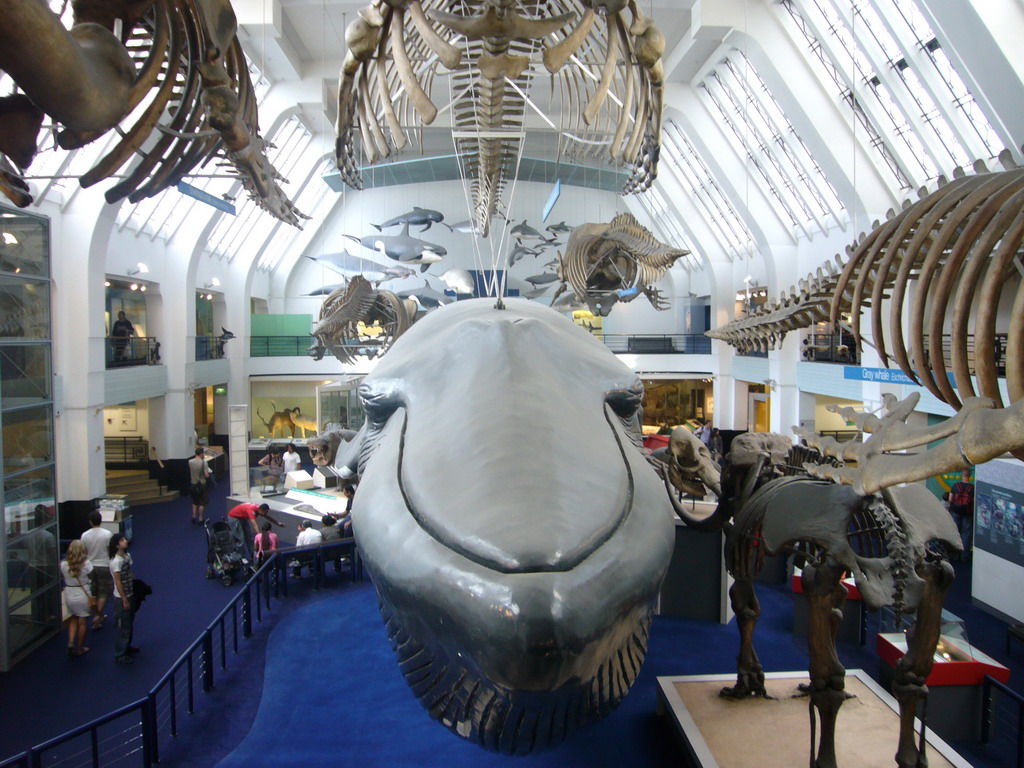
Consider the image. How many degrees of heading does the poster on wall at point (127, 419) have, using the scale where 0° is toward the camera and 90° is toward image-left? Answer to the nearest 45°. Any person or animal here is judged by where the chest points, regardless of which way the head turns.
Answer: approximately 0°

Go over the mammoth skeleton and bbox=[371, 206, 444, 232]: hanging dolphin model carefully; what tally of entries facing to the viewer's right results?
1

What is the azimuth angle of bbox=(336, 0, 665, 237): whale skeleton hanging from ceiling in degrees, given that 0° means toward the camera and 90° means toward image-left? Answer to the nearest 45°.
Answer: approximately 0°

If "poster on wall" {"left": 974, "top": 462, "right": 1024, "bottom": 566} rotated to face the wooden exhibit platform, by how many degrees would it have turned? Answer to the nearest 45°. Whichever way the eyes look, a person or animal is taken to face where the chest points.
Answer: approximately 45° to its left

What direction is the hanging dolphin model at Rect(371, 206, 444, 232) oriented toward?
to the viewer's right

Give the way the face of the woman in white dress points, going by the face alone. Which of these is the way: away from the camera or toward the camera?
away from the camera

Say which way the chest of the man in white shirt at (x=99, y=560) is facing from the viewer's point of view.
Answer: away from the camera

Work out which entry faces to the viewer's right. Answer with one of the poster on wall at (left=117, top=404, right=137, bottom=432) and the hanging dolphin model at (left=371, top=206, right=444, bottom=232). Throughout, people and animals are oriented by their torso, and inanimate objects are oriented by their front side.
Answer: the hanging dolphin model

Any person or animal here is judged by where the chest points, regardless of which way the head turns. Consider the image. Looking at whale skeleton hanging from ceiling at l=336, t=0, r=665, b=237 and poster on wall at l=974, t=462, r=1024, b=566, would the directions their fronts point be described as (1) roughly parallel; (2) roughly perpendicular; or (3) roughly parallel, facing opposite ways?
roughly perpendicular

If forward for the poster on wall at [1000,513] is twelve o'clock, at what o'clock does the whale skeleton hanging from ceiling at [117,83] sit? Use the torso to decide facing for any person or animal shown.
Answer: The whale skeleton hanging from ceiling is roughly at 11 o'clock from the poster on wall.

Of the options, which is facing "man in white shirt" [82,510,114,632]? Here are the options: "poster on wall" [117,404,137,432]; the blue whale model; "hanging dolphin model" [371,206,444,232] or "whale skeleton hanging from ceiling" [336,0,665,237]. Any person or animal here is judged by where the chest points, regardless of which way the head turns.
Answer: the poster on wall
